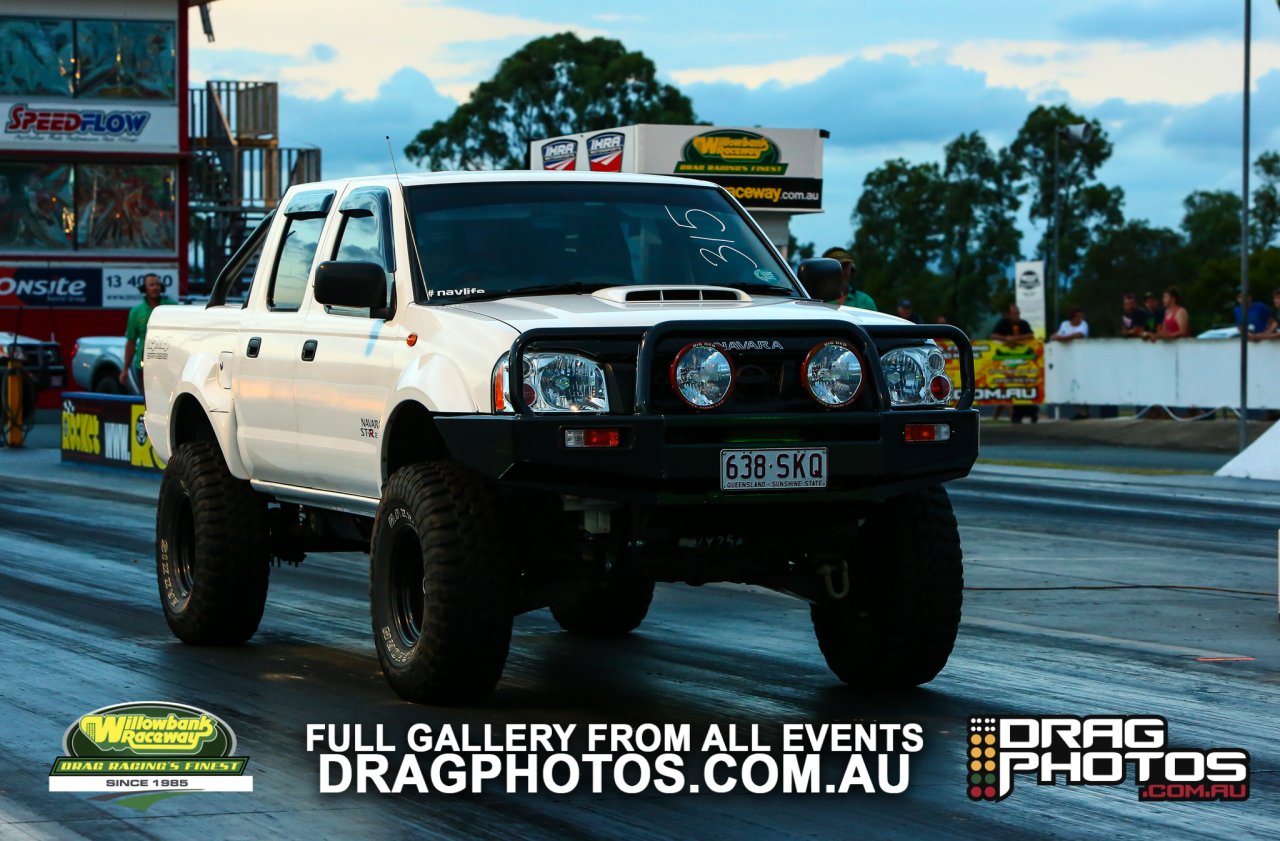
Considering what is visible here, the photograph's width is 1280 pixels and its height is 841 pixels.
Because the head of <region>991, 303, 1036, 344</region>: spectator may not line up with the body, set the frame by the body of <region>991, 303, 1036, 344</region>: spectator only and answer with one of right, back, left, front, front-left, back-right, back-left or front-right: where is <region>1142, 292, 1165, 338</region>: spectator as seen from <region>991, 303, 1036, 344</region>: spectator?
front-left

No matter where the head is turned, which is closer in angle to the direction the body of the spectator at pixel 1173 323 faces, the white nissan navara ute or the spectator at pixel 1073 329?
the white nissan navara ute

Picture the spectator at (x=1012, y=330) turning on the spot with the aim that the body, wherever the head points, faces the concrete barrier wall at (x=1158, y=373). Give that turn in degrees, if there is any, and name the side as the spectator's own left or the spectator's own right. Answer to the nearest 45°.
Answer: approximately 45° to the spectator's own left

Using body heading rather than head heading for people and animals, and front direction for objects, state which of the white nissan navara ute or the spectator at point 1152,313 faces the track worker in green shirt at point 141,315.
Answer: the spectator at point 1152,313

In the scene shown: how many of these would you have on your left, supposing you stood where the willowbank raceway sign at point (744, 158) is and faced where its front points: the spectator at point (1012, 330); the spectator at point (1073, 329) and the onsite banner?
2

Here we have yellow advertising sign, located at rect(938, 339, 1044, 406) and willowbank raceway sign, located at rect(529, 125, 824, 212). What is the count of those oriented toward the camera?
2

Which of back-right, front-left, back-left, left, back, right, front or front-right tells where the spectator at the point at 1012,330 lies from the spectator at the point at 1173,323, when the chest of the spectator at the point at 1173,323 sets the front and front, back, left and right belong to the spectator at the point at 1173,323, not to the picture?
right

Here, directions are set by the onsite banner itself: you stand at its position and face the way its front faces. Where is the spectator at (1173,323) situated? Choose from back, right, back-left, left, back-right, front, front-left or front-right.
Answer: front-left

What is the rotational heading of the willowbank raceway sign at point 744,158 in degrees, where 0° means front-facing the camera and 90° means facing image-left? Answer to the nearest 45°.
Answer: approximately 0°

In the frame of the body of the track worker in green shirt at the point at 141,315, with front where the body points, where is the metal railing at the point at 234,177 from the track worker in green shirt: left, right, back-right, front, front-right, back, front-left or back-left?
back-left
